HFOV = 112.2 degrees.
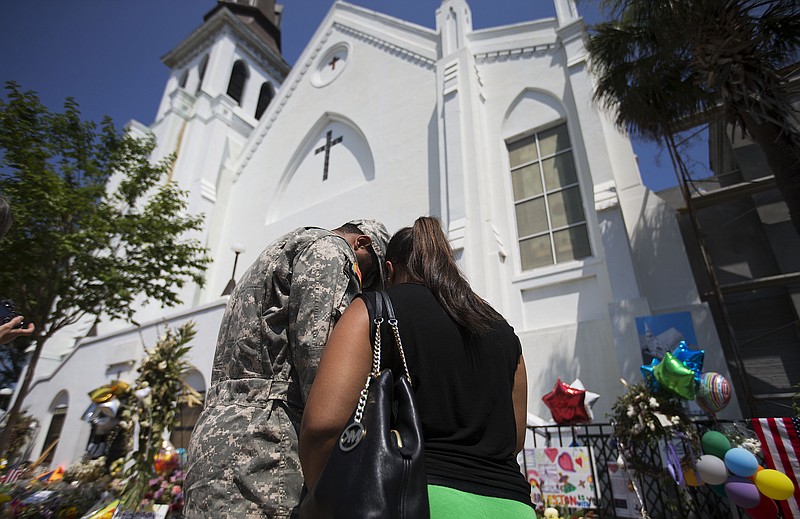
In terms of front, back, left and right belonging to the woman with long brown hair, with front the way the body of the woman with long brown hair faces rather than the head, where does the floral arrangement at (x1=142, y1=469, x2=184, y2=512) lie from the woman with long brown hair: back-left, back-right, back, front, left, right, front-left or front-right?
front-left

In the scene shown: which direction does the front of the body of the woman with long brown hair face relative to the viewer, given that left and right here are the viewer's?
facing away from the viewer

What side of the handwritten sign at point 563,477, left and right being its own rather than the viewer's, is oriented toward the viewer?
front

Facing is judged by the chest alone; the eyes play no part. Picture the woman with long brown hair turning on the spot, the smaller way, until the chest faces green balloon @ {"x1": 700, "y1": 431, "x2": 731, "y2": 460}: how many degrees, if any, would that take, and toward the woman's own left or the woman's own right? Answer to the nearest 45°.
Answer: approximately 45° to the woman's own right

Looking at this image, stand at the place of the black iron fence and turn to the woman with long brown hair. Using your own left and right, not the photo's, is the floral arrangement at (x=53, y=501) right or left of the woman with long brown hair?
right

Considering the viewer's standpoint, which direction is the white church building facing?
facing the viewer

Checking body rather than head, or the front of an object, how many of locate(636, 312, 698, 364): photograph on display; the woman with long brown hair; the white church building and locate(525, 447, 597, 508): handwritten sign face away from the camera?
1

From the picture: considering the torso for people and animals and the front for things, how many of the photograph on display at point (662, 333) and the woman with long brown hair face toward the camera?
1

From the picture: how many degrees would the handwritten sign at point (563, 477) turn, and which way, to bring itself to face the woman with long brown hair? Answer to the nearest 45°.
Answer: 0° — it already faces them

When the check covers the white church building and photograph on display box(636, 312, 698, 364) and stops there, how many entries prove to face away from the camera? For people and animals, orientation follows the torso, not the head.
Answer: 0

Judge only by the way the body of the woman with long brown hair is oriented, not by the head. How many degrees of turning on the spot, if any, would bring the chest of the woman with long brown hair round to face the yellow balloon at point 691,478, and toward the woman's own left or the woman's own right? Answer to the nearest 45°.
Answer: approximately 45° to the woman's own right
